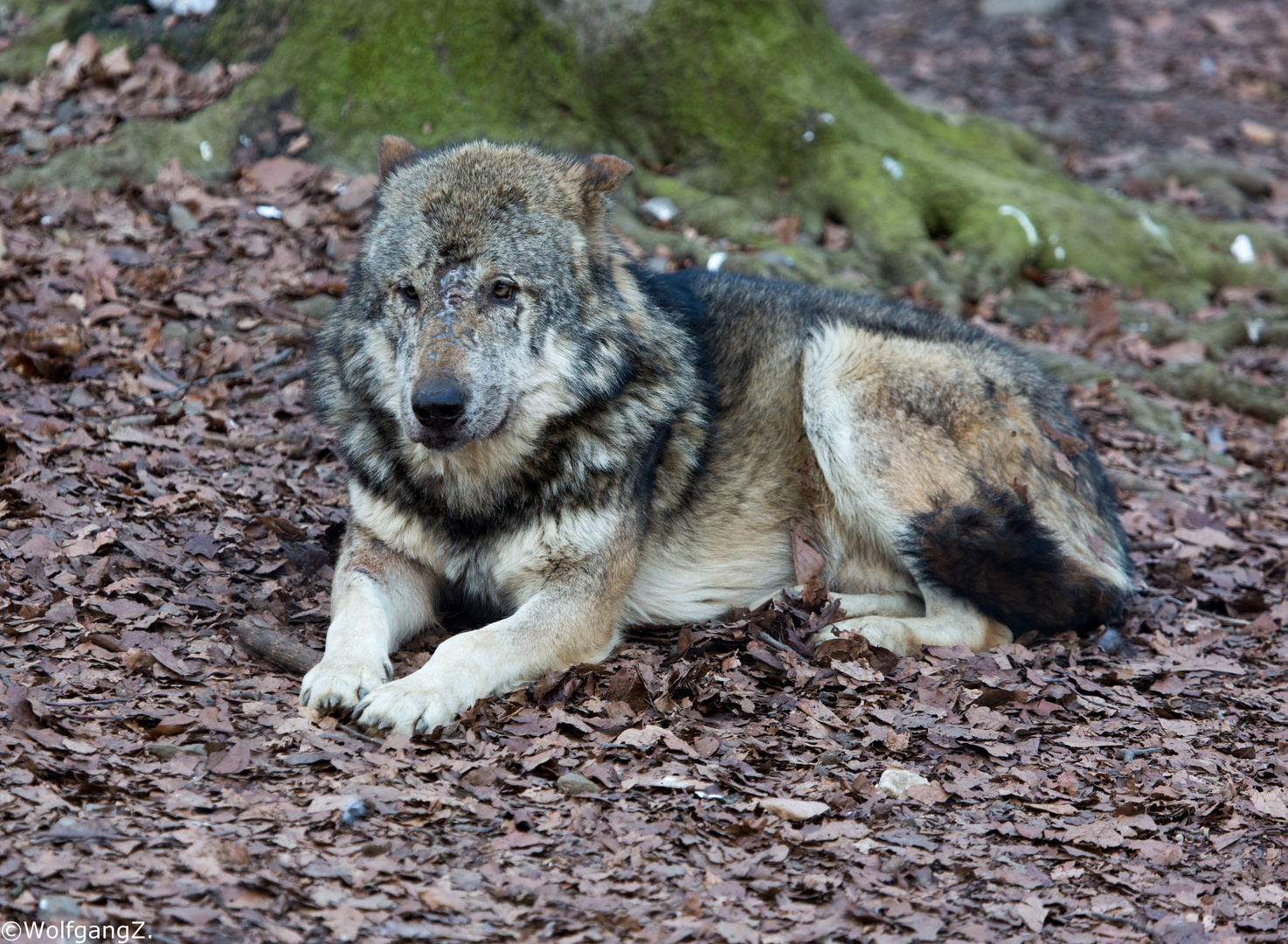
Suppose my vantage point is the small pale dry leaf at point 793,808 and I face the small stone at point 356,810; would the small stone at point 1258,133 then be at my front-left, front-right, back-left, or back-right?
back-right

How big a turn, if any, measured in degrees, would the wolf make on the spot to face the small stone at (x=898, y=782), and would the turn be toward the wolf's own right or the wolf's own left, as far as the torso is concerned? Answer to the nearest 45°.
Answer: approximately 90° to the wolf's own left

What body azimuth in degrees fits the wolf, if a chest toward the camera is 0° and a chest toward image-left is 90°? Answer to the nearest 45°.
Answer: approximately 45°

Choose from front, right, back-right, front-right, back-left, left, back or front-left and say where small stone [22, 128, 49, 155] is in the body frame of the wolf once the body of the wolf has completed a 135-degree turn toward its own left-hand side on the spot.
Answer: back-left

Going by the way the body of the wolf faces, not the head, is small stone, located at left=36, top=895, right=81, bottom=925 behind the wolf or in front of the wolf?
in front

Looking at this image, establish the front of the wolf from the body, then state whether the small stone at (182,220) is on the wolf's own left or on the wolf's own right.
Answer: on the wolf's own right

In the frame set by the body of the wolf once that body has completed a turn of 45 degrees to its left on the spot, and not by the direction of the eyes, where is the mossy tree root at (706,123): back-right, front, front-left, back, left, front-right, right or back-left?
back

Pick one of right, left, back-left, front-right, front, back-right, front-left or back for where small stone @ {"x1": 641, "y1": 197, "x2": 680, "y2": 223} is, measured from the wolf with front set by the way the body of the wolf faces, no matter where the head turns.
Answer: back-right

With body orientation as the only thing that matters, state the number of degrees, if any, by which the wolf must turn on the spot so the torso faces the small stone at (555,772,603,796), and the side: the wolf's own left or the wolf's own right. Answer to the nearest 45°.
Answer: approximately 45° to the wolf's own left
